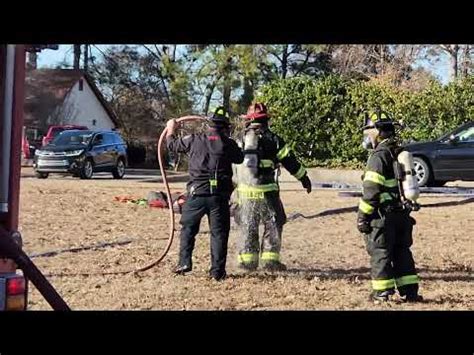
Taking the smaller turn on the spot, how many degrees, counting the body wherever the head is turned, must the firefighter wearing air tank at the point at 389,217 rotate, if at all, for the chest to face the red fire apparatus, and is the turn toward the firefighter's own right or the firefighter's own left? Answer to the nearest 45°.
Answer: approximately 90° to the firefighter's own left

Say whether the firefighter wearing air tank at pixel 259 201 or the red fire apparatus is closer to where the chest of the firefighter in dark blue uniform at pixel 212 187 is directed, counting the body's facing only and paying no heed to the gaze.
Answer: the firefighter wearing air tank

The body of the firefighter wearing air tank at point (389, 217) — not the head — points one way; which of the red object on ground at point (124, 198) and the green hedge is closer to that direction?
the red object on ground

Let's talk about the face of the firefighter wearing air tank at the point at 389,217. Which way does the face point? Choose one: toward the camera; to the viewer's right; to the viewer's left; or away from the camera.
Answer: to the viewer's left

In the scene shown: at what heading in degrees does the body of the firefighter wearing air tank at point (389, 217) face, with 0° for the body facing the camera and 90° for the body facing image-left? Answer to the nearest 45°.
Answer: approximately 135°

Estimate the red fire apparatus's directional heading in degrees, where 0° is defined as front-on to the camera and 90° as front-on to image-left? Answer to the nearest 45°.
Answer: approximately 180°
